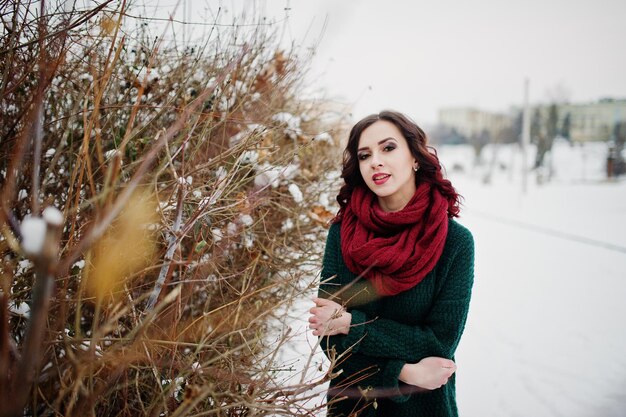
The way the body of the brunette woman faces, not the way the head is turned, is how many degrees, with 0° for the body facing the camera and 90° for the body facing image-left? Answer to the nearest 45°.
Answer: approximately 0°

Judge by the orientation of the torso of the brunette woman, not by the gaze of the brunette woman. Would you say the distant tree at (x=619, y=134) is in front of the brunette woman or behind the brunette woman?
behind

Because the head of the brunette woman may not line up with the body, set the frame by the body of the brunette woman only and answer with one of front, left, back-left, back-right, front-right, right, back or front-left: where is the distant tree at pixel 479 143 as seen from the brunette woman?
back

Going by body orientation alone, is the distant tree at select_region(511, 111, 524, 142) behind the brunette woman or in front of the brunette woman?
behind

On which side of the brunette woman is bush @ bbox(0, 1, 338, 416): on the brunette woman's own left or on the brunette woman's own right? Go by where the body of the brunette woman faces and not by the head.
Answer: on the brunette woman's own right

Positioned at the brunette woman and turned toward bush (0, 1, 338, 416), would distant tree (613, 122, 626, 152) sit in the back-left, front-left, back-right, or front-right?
back-right

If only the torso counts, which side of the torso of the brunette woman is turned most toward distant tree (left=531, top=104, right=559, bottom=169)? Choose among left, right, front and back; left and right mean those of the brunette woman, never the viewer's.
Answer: back

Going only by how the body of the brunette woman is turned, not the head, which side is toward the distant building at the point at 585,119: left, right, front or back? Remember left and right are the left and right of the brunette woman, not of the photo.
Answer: back
